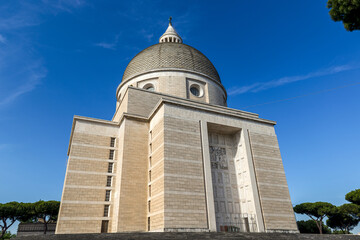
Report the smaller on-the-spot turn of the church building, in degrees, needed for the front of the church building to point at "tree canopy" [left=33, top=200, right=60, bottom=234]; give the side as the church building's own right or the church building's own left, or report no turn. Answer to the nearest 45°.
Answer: approximately 180°

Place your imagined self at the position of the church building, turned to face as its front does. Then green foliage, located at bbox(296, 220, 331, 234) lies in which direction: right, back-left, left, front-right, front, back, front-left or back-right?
left

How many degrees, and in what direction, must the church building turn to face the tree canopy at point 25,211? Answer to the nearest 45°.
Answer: approximately 180°

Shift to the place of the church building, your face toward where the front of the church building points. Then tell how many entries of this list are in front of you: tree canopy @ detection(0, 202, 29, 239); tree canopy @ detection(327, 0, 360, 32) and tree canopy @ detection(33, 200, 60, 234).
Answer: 1

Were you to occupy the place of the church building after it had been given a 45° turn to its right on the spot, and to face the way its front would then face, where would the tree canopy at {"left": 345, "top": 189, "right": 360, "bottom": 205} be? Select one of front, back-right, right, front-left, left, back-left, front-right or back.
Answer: back-left

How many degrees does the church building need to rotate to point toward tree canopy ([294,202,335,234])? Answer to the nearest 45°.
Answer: approximately 90° to its left

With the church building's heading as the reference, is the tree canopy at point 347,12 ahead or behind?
ahead

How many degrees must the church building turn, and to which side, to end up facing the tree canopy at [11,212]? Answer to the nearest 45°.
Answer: approximately 180°

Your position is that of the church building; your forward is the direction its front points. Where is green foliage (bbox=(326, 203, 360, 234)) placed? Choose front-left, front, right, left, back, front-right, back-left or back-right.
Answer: left

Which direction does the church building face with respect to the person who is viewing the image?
facing the viewer and to the right of the viewer
